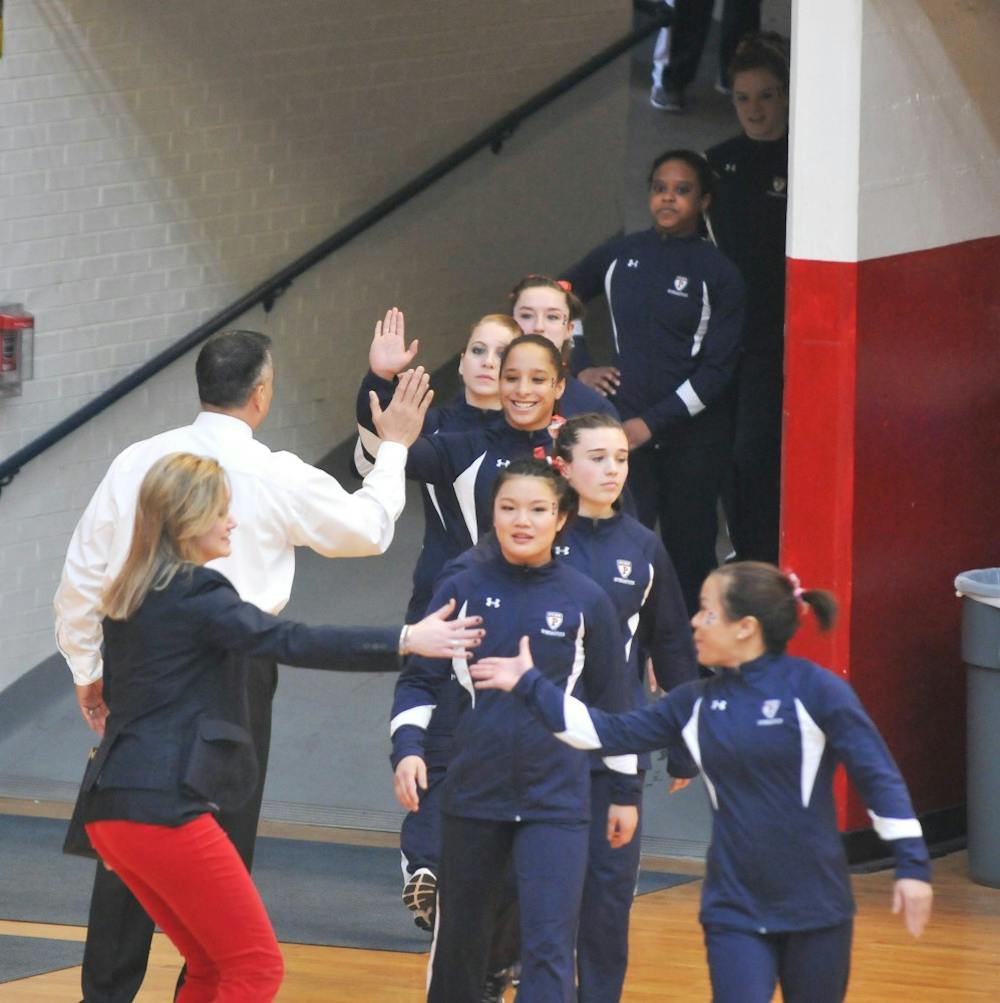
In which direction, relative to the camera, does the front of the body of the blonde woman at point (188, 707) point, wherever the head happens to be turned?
to the viewer's right

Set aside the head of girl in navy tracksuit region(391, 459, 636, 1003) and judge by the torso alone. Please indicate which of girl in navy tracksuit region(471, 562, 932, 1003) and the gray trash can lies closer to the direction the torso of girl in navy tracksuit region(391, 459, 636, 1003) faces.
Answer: the girl in navy tracksuit

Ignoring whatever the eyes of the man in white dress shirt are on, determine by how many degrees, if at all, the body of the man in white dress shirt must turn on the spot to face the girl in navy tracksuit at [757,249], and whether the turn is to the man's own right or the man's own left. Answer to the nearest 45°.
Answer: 0° — they already face them

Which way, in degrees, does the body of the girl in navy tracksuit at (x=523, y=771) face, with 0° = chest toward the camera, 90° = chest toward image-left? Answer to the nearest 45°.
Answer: approximately 0°

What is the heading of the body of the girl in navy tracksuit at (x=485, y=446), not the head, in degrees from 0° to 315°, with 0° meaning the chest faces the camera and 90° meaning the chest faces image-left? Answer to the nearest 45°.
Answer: approximately 0°

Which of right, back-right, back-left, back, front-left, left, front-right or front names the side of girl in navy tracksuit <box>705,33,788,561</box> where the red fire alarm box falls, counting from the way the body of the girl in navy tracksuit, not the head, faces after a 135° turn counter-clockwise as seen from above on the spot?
back-left

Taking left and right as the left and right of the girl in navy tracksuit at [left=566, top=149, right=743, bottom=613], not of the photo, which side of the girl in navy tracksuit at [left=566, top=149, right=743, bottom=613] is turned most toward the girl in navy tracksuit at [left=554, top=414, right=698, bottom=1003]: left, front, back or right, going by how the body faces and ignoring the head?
front

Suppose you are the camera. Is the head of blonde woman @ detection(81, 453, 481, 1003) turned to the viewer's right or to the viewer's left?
to the viewer's right

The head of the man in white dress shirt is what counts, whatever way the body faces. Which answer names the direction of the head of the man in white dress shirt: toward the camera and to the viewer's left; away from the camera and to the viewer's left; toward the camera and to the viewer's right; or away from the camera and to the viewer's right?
away from the camera and to the viewer's right

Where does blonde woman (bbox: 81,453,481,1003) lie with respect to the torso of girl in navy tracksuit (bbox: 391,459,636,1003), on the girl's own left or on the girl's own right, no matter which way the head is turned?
on the girl's own right

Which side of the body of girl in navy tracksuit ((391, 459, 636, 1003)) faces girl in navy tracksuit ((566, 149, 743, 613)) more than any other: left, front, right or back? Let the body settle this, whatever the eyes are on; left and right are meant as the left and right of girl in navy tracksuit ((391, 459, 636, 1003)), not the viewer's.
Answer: back
